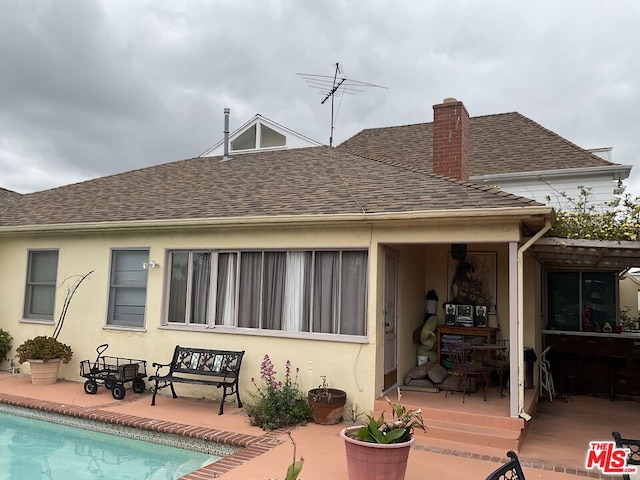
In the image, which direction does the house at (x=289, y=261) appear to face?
toward the camera

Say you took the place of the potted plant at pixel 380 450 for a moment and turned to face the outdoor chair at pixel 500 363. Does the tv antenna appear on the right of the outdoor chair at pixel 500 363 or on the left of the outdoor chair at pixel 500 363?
left

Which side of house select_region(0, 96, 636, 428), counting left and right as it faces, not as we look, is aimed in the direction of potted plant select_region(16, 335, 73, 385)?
right

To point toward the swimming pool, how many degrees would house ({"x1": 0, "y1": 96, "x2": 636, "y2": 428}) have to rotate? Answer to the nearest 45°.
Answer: approximately 45° to its right

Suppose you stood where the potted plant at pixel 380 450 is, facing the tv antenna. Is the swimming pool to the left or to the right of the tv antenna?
left
